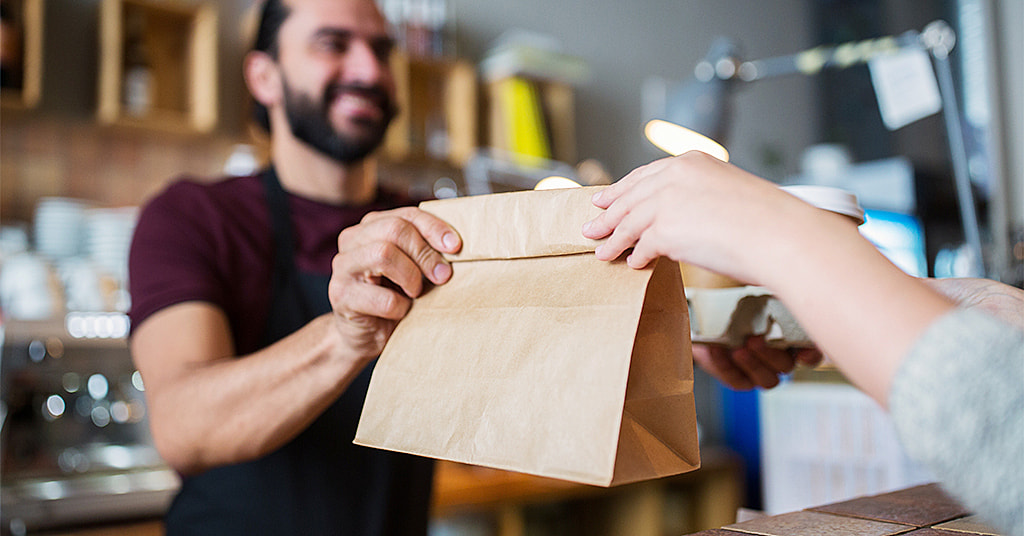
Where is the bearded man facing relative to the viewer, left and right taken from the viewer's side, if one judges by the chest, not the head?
facing the viewer and to the right of the viewer

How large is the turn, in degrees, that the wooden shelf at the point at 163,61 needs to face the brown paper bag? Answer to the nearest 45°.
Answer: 0° — it already faces it

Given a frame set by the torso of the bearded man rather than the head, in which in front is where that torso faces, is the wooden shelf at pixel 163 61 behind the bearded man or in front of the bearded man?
behind

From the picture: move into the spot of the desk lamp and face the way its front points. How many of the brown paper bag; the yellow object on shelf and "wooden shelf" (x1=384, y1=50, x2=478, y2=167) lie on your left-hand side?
1

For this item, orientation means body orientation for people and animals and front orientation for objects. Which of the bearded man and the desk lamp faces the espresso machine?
the desk lamp

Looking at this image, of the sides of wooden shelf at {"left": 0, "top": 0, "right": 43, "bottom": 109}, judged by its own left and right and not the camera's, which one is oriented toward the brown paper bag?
front

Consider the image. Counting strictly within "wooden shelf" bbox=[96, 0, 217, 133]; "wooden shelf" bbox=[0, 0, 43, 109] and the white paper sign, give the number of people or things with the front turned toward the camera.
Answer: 3

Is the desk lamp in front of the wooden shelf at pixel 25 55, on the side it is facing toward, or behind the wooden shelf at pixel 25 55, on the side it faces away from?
in front

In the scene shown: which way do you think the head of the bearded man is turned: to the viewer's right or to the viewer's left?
to the viewer's right
